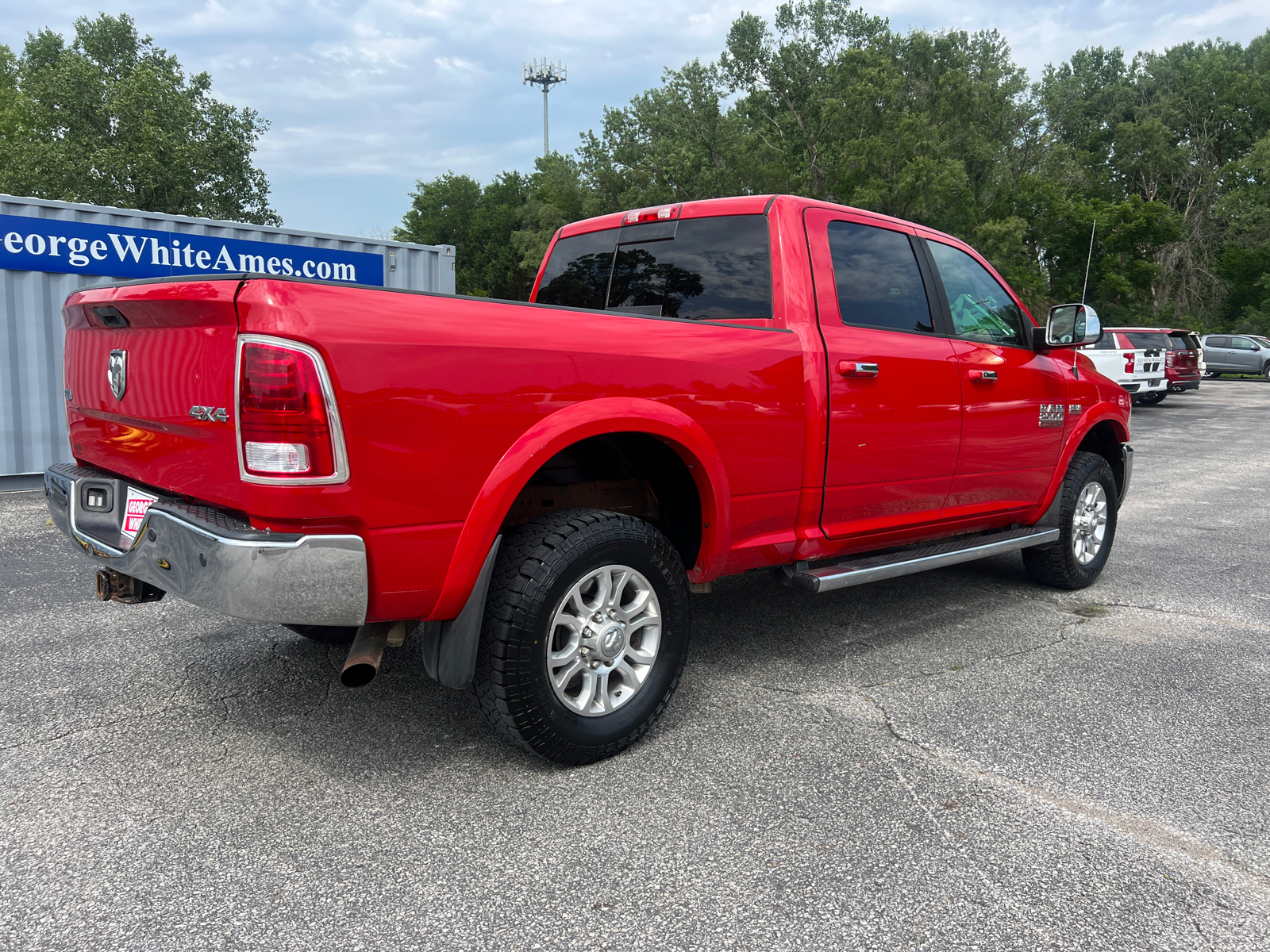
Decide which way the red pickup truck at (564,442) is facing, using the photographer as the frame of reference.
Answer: facing away from the viewer and to the right of the viewer

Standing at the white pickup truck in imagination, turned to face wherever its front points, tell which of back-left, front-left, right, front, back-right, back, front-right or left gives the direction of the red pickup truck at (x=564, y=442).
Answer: back-left

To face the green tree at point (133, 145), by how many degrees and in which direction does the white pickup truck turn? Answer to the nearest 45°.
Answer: approximately 45° to its left

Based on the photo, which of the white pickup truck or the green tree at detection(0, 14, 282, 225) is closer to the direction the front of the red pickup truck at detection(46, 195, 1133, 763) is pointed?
the white pickup truck

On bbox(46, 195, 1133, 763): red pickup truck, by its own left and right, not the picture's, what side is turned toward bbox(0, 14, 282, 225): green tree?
left

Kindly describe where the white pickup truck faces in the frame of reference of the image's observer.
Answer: facing away from the viewer and to the left of the viewer
